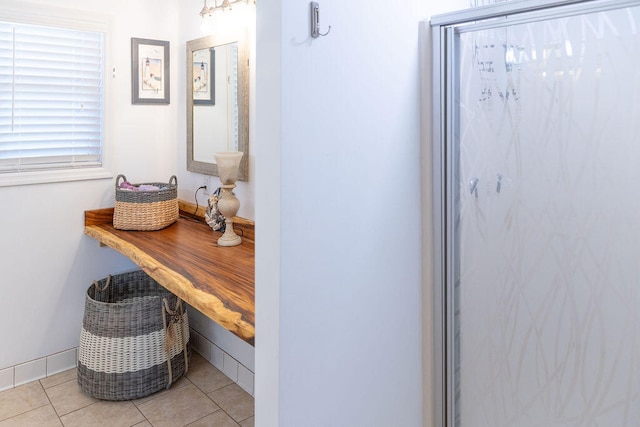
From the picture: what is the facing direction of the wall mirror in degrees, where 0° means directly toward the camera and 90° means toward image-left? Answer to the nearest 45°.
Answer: approximately 45°

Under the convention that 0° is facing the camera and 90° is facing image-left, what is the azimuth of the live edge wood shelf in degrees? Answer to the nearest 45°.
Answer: approximately 45°

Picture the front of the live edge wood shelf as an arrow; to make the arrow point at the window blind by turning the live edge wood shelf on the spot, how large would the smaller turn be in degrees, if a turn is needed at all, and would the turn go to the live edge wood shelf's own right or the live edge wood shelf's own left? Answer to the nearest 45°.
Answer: approximately 90° to the live edge wood shelf's own right
